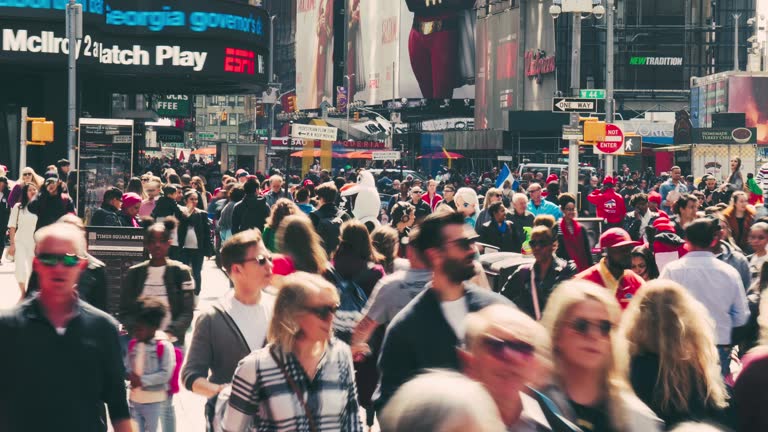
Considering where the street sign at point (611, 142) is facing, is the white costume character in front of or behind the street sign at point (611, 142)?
in front

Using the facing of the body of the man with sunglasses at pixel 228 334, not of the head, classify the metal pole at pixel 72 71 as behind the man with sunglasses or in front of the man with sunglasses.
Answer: behind

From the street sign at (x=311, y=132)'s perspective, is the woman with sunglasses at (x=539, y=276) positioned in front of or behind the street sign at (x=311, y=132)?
in front

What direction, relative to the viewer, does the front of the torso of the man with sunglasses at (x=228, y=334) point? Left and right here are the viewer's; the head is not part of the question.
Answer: facing the viewer and to the right of the viewer

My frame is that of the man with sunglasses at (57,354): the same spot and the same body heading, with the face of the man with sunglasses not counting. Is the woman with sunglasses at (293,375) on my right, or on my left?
on my left

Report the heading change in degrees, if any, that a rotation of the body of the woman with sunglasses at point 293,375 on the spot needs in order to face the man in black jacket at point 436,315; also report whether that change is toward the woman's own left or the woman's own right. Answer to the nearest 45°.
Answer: approximately 90° to the woman's own left

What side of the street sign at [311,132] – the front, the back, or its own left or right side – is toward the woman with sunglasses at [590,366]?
front

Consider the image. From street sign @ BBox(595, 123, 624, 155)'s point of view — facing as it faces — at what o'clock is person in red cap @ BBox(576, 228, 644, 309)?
The person in red cap is roughly at 12 o'clock from the street sign.

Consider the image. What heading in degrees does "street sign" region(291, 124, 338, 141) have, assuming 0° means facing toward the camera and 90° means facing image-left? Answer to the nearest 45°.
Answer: approximately 0°

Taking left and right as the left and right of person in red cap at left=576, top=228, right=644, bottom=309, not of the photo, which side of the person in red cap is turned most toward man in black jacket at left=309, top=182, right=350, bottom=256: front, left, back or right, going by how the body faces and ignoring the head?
back

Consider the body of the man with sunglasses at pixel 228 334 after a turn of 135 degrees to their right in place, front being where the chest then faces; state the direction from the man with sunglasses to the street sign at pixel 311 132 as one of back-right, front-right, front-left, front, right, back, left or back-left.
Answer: right
